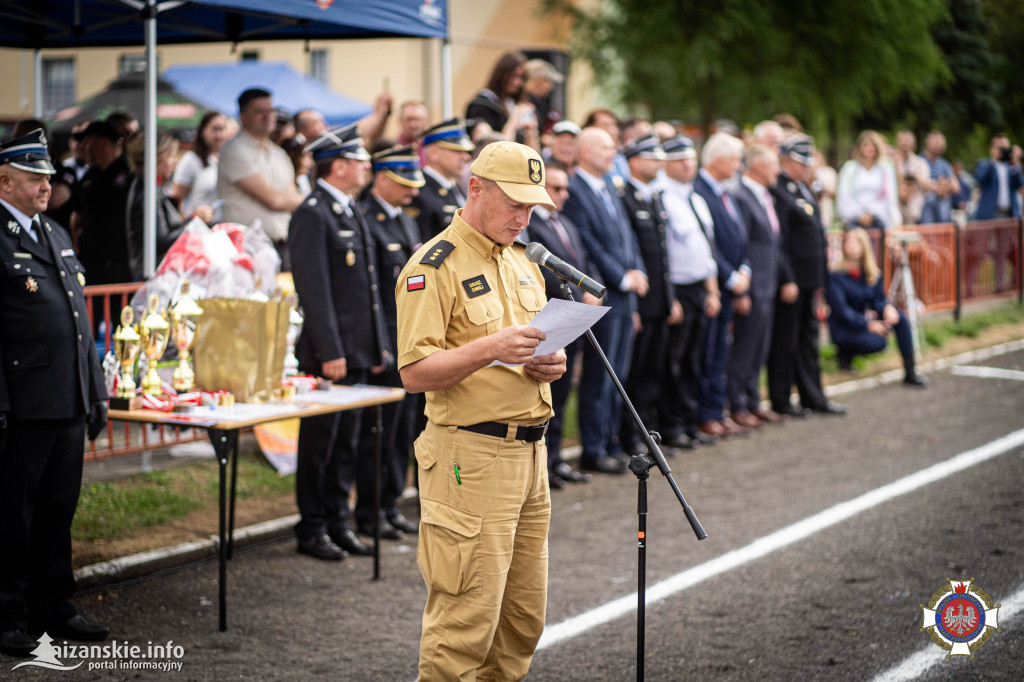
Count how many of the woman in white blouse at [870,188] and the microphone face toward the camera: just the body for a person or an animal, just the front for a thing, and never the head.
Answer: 1

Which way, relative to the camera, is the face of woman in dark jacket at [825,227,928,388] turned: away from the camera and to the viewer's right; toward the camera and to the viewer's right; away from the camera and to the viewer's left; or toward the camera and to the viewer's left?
toward the camera and to the viewer's left

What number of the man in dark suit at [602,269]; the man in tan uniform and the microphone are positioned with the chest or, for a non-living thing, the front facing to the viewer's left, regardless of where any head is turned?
1

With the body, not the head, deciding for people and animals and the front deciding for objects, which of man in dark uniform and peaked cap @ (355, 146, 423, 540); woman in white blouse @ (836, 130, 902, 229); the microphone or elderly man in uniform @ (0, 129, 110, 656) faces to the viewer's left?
the microphone

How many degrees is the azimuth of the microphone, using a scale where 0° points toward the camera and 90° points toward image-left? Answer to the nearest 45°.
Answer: approximately 90°

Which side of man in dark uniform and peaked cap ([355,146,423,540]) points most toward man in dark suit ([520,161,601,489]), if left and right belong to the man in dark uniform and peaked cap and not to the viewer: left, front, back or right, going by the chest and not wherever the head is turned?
left

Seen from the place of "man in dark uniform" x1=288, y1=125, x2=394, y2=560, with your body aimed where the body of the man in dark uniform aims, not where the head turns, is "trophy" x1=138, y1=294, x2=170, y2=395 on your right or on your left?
on your right

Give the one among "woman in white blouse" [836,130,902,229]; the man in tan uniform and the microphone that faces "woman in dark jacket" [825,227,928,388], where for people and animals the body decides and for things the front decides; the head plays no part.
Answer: the woman in white blouse

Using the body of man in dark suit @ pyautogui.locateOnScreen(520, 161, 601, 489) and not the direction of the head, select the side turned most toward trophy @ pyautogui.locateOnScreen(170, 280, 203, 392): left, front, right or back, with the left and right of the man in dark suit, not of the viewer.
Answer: right

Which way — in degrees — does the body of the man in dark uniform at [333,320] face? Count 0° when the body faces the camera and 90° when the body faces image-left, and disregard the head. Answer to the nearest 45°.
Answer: approximately 315°

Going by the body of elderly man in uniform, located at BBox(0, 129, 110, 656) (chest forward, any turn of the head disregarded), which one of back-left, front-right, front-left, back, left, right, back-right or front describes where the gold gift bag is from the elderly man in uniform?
left

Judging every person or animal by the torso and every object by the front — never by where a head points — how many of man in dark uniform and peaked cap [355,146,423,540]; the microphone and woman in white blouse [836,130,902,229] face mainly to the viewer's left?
1
